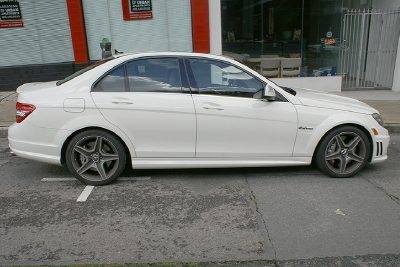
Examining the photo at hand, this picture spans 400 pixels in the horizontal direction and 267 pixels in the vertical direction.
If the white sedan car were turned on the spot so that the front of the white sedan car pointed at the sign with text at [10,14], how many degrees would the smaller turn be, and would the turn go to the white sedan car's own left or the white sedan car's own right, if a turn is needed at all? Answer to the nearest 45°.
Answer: approximately 135° to the white sedan car's own left

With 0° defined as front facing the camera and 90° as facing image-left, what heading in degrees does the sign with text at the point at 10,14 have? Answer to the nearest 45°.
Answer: approximately 0°

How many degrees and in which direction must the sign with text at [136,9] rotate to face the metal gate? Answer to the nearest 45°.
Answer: approximately 90° to its left

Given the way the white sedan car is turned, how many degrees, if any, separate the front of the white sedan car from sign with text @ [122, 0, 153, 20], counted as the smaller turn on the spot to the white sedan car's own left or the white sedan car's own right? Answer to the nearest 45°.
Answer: approximately 90° to the white sedan car's own left

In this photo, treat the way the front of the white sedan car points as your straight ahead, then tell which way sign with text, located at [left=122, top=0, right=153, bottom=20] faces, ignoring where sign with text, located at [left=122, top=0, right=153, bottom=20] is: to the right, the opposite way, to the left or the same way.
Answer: to the right

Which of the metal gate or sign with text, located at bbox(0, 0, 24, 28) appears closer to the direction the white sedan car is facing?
the metal gate

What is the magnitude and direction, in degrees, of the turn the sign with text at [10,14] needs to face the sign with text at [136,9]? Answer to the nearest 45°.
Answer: approximately 45° to its left

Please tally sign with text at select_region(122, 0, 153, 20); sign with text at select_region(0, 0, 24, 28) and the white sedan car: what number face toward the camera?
2

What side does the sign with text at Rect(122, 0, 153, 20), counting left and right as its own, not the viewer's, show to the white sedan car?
front

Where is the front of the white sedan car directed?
to the viewer's right

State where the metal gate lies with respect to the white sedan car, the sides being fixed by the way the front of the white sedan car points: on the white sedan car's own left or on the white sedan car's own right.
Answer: on the white sedan car's own left

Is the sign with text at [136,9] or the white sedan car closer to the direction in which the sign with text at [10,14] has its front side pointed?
the white sedan car

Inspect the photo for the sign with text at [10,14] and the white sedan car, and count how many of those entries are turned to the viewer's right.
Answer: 1

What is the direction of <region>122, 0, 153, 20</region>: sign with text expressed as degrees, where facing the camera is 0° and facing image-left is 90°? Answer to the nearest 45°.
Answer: approximately 0°
